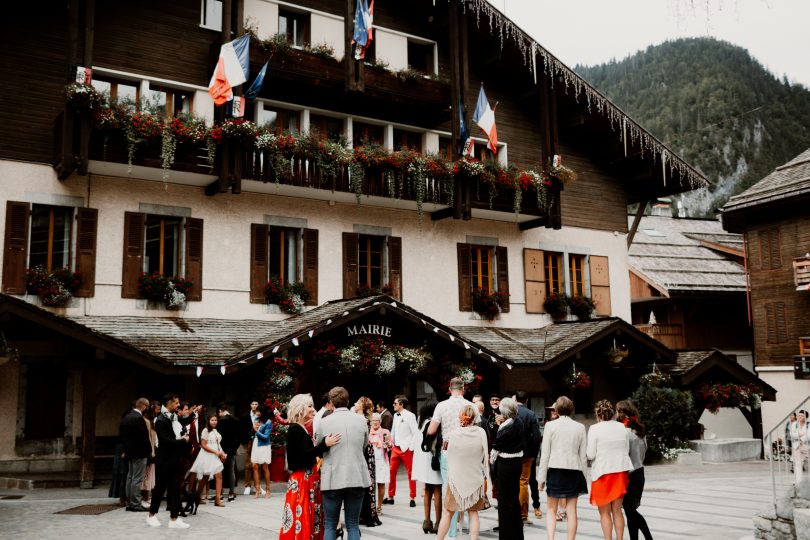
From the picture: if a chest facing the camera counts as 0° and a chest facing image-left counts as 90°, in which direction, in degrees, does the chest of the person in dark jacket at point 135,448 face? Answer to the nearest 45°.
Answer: approximately 270°

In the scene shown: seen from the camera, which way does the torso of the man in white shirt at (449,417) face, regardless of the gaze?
away from the camera

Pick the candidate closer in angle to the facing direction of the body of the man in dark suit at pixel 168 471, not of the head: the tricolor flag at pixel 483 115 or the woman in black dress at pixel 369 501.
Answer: the woman in black dress

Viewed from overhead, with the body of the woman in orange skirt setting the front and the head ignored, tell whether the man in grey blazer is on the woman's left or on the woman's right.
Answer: on the woman's left

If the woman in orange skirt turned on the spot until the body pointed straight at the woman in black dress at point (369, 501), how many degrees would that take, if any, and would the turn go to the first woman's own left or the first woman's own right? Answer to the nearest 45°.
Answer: approximately 45° to the first woman's own left

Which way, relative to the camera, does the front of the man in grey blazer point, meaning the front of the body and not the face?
away from the camera

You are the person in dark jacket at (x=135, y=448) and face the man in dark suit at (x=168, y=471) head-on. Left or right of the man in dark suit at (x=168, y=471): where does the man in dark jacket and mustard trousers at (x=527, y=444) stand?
left

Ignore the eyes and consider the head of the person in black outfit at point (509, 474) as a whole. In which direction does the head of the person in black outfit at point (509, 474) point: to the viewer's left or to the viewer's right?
to the viewer's left

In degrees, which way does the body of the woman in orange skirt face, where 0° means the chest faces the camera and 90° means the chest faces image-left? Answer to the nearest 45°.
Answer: approximately 180°

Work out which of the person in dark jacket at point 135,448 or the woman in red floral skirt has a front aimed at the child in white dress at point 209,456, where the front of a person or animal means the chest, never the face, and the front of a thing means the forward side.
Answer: the person in dark jacket

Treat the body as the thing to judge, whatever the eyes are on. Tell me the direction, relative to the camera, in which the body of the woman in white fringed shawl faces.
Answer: away from the camera

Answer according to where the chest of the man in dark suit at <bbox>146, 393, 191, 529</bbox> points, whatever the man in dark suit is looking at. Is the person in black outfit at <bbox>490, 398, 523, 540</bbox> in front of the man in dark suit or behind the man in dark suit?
in front
